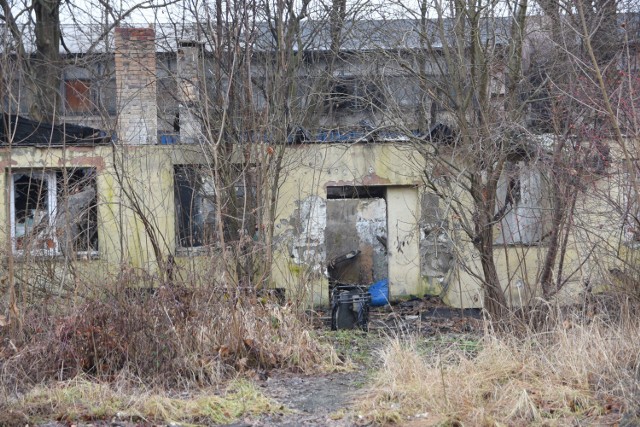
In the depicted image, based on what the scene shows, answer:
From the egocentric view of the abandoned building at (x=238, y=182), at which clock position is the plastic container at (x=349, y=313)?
The plastic container is roughly at 11 o'clock from the abandoned building.

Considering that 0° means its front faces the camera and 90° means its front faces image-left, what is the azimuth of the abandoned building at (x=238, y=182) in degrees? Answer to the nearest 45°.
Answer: approximately 0°

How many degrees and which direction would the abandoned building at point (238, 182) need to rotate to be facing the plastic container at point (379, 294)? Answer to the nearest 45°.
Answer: approximately 90° to its left

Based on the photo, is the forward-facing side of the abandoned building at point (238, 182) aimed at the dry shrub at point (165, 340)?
yes

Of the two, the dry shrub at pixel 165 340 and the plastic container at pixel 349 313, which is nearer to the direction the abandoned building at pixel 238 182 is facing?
the dry shrub
